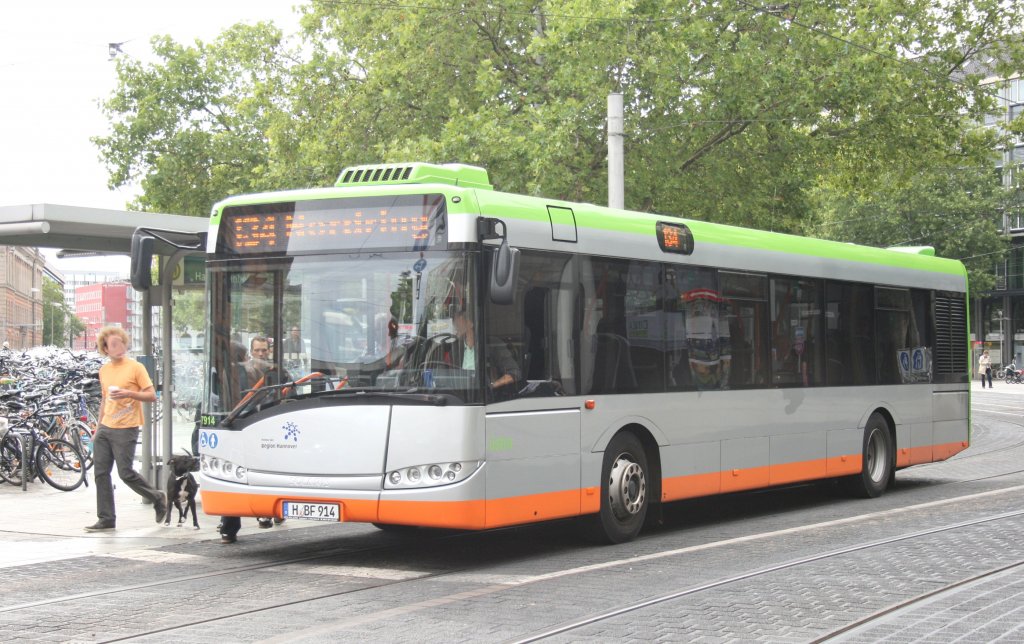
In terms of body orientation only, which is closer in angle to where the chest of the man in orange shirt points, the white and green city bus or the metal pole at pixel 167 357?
the white and green city bus

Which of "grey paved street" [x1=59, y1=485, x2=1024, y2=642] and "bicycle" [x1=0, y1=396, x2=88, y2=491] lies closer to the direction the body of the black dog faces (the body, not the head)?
the grey paved street

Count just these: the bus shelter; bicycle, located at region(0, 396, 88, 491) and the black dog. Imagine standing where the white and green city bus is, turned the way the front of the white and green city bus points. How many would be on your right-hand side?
3

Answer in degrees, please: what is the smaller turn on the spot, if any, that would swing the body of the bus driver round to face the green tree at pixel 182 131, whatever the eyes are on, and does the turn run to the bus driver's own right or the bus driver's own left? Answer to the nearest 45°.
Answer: approximately 135° to the bus driver's own right

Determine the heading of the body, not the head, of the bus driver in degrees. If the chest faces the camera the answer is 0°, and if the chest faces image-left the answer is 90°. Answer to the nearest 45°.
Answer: approximately 45°

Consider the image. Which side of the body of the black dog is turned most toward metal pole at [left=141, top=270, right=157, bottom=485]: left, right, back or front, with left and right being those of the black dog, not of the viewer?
back

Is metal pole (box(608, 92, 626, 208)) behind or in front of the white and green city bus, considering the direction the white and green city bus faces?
behind

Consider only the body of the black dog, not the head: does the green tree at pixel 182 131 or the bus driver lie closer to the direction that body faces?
the bus driver

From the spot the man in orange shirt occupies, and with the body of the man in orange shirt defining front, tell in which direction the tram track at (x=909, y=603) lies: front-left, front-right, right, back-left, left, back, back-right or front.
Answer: left
